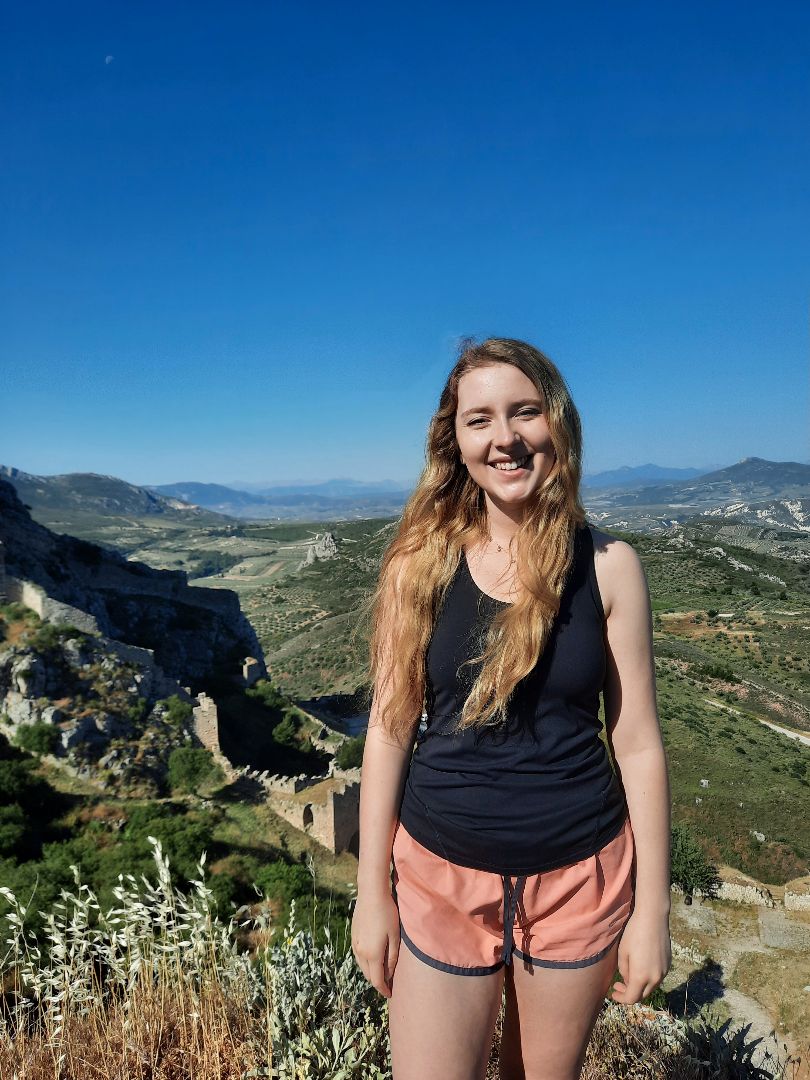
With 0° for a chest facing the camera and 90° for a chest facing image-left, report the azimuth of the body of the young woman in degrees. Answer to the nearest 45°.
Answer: approximately 0°

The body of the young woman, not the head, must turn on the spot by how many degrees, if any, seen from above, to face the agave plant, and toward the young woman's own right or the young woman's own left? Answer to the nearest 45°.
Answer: approximately 135° to the young woman's own left

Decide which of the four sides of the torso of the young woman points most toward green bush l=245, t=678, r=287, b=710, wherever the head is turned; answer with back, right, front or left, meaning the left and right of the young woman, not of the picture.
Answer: back

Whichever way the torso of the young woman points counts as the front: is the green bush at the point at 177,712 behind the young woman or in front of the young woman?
behind

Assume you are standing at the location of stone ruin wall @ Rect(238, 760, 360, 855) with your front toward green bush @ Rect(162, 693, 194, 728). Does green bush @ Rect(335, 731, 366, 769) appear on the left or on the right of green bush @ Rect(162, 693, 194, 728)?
right

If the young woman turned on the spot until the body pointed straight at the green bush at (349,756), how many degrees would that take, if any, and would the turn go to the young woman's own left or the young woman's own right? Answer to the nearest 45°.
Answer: approximately 180°

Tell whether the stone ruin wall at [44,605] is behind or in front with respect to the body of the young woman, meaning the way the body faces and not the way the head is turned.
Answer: behind

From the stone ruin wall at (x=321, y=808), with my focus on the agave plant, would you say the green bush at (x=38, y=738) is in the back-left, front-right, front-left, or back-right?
back-right

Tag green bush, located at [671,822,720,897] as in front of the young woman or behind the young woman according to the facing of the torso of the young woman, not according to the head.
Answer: behind
